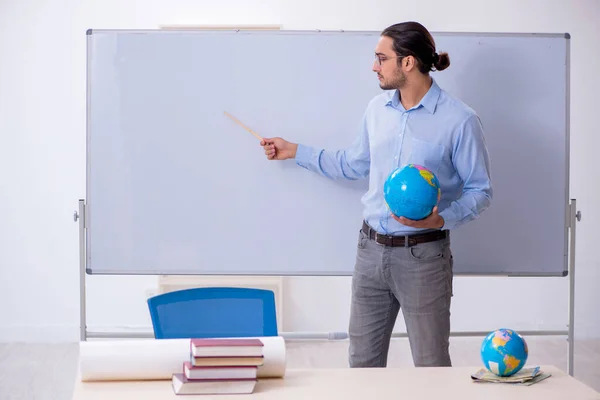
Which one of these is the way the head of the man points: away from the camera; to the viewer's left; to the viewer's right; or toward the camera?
to the viewer's left

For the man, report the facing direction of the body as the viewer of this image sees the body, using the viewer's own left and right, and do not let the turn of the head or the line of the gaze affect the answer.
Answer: facing the viewer and to the left of the viewer

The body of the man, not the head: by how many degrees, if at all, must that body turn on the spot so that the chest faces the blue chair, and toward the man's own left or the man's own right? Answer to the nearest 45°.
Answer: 0° — they already face it

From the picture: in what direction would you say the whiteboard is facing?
toward the camera

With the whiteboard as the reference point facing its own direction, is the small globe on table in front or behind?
in front

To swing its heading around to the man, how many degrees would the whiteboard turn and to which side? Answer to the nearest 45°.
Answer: approximately 45° to its left

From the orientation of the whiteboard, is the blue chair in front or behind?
in front

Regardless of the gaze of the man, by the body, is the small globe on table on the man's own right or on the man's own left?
on the man's own left

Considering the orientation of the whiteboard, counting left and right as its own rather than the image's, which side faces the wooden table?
front

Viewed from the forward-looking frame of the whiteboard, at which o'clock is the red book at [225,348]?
The red book is roughly at 12 o'clock from the whiteboard.

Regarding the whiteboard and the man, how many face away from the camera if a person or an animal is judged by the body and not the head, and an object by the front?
0
